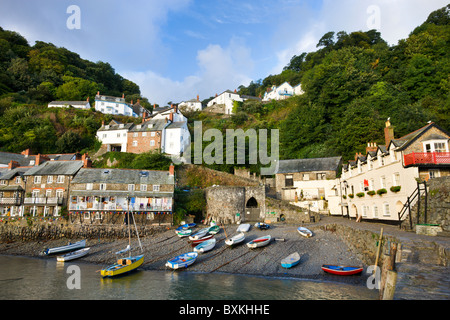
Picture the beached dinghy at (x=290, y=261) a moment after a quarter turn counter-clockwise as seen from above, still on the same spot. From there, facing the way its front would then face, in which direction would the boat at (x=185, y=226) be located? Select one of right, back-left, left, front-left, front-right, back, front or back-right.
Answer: front

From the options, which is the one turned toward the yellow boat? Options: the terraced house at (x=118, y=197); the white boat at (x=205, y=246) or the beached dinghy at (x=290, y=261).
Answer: the terraced house

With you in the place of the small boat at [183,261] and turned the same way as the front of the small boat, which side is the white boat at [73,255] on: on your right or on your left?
on your left

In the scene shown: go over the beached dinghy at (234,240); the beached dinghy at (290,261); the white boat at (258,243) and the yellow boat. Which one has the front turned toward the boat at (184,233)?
the yellow boat

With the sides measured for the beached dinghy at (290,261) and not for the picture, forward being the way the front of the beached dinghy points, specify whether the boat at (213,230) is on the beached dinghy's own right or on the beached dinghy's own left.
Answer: on the beached dinghy's own left

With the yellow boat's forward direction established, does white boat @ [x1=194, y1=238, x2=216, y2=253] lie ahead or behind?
ahead

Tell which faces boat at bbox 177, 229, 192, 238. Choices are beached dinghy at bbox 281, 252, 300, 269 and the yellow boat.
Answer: the yellow boat

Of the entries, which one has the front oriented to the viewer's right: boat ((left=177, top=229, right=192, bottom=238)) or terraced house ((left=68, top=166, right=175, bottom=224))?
the boat

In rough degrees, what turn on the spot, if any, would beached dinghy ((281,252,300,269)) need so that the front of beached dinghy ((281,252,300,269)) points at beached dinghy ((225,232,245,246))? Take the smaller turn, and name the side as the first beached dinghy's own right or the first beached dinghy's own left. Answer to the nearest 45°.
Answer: approximately 90° to the first beached dinghy's own left

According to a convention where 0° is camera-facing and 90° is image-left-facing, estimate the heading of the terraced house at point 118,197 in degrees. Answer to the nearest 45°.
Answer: approximately 0°
